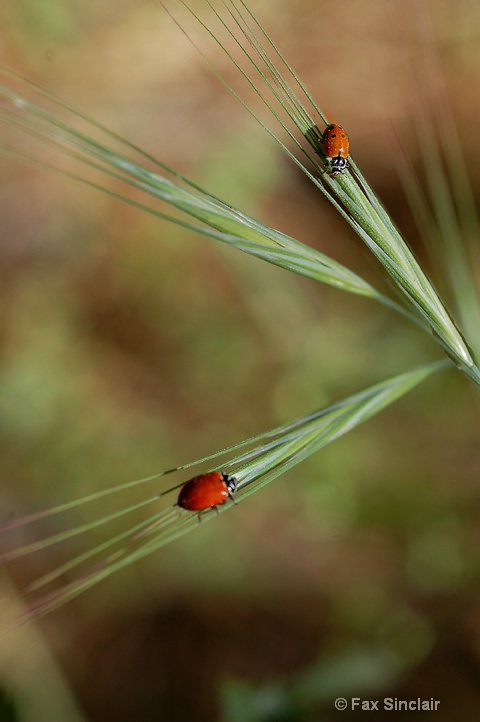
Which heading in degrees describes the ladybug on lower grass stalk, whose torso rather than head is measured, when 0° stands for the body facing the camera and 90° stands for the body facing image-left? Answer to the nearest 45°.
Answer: approximately 270°
